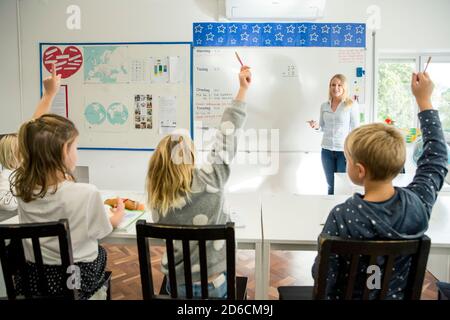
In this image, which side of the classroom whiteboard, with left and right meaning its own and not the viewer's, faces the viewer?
front

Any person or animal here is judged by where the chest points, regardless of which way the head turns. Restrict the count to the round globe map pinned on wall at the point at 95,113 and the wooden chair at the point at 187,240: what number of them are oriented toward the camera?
1

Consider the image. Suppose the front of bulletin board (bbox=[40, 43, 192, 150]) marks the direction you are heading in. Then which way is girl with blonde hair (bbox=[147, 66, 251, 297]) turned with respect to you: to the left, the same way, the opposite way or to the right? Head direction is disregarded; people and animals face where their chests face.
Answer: the opposite way

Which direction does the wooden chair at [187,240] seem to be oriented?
away from the camera

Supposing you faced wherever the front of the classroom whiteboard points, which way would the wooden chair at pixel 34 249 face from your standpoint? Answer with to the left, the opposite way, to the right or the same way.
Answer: the opposite way

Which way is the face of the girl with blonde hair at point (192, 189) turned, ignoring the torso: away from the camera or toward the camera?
away from the camera

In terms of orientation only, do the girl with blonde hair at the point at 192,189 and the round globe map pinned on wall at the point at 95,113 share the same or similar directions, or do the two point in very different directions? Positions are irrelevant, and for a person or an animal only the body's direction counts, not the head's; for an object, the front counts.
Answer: very different directions

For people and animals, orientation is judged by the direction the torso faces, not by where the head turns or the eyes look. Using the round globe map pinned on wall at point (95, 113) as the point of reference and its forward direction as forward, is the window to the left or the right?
on its left

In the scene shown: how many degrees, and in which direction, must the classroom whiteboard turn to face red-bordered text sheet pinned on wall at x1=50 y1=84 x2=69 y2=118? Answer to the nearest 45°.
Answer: approximately 90° to its right

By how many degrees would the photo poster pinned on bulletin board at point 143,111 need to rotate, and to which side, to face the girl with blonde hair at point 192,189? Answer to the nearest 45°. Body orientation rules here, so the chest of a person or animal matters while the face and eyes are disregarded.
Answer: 0° — it already faces them

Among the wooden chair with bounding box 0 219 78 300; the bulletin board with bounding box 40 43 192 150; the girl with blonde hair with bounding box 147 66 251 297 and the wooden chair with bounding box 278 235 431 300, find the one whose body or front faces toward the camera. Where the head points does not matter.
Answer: the bulletin board

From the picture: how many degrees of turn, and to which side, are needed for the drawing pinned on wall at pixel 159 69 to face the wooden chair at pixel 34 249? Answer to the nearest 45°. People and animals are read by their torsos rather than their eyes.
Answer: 0° — it already faces it

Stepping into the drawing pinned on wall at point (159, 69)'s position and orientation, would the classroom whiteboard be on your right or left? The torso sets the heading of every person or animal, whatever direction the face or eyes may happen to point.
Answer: on your left

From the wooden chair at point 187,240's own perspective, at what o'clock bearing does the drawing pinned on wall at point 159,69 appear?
The drawing pinned on wall is roughly at 12 o'clock from the wooden chair.

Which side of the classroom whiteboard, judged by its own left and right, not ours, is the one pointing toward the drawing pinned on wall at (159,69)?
right

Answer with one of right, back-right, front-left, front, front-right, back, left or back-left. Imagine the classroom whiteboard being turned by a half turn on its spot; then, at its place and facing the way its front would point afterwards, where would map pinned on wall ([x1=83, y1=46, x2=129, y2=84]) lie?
left
